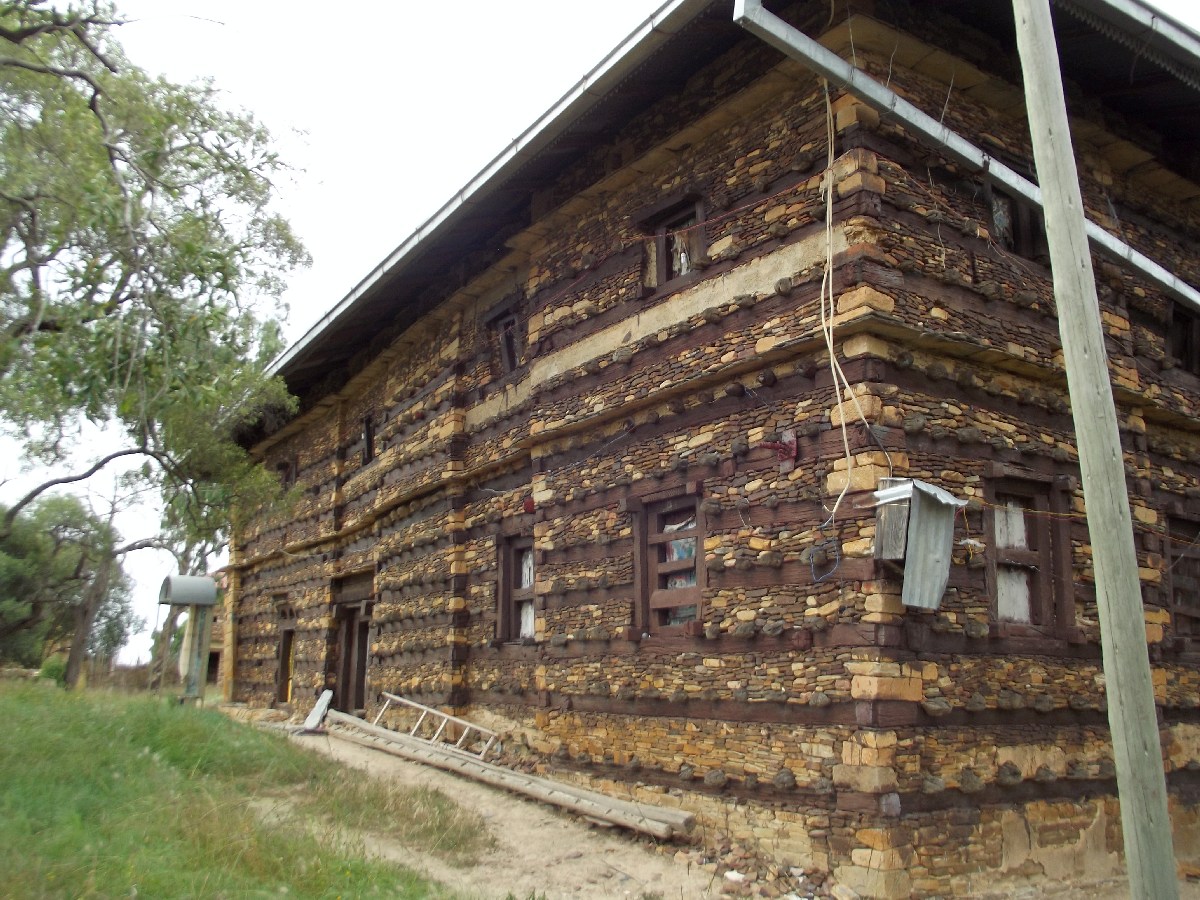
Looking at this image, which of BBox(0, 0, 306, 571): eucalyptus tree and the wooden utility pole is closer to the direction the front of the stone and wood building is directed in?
the eucalyptus tree

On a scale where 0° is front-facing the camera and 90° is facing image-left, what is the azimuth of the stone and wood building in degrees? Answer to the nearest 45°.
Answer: approximately 45°

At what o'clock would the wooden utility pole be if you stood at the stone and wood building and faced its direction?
The wooden utility pole is roughly at 10 o'clock from the stone and wood building.

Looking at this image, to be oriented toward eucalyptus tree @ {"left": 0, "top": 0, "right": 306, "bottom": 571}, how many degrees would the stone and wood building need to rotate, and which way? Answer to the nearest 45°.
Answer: approximately 45° to its right
